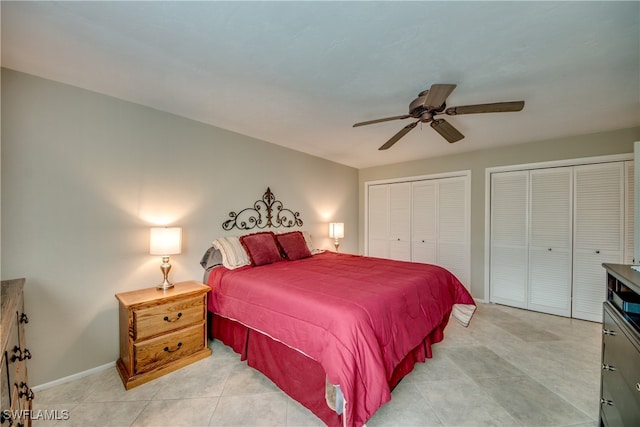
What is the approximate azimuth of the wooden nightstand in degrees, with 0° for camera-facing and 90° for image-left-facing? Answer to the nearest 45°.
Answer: approximately 315°

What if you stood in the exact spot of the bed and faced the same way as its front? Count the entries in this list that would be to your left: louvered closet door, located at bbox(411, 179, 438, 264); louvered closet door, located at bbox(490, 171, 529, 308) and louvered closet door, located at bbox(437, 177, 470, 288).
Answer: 3

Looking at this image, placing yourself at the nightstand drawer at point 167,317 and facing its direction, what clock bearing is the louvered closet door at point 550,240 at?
The louvered closet door is roughly at 11 o'clock from the nightstand drawer.

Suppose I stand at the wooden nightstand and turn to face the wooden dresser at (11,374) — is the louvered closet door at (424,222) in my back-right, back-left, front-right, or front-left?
back-left

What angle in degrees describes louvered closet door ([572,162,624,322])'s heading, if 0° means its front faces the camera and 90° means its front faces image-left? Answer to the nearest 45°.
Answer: approximately 0°

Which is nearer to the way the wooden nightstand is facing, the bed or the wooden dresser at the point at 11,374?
the bed

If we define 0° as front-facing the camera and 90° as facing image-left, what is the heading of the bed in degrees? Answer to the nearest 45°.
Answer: approximately 315°

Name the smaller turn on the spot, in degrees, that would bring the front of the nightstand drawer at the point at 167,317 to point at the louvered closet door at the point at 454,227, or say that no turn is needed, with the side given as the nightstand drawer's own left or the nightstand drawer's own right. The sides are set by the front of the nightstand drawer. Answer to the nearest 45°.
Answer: approximately 45° to the nightstand drawer's own left

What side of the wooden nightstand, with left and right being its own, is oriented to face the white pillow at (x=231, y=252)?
left

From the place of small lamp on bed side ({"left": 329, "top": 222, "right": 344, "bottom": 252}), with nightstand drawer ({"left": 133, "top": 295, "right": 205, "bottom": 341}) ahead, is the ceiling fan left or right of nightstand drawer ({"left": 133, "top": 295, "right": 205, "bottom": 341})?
left

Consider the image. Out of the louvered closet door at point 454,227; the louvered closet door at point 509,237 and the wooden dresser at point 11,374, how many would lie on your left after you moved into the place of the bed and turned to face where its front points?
2

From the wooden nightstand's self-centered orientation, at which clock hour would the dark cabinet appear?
The dark cabinet is roughly at 12 o'clock from the wooden nightstand.

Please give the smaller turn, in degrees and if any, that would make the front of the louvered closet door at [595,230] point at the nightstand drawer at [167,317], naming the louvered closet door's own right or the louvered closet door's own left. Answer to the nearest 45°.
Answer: approximately 45° to the louvered closet door's own right
